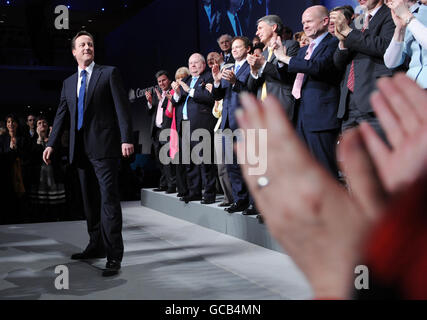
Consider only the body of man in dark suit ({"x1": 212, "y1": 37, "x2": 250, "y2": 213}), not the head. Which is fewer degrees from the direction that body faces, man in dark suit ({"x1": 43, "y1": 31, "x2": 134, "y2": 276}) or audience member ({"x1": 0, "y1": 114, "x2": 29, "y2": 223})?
the man in dark suit

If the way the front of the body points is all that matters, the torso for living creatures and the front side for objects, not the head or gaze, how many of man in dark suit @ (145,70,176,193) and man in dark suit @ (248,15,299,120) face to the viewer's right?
0

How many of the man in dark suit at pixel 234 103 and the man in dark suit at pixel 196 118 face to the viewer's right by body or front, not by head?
0

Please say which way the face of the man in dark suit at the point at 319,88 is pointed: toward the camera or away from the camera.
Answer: toward the camera

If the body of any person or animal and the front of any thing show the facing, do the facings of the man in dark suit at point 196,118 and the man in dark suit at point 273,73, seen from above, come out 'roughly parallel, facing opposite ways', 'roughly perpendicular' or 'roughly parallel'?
roughly parallel

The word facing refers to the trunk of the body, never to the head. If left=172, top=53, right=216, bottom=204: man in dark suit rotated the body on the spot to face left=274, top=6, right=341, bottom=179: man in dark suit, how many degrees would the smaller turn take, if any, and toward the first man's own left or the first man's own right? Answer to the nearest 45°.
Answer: approximately 45° to the first man's own left

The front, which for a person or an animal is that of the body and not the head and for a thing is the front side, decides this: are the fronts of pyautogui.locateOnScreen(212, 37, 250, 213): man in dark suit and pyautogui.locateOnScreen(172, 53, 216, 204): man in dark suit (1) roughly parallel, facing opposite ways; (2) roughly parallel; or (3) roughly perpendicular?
roughly parallel

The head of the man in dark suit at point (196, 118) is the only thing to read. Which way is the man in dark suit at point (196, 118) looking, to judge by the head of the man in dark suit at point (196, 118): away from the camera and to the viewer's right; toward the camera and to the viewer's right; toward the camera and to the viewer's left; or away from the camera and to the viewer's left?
toward the camera and to the viewer's left

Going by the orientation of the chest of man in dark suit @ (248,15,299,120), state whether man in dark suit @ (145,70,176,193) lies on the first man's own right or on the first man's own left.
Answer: on the first man's own right

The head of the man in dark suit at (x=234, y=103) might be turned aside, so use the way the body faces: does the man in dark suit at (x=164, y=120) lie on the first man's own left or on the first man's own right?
on the first man's own right

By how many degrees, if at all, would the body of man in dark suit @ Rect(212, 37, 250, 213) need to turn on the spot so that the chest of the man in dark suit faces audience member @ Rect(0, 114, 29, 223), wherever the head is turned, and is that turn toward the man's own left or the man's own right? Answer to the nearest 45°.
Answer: approximately 90° to the man's own right

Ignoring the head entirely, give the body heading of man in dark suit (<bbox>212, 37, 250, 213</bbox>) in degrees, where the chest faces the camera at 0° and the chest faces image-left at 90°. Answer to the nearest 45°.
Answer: approximately 45°

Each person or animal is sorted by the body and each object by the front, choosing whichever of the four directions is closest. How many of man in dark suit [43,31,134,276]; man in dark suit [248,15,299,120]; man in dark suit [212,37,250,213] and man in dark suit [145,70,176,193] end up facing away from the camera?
0

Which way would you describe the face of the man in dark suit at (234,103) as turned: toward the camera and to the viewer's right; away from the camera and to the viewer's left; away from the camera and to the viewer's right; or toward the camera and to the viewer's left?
toward the camera and to the viewer's left

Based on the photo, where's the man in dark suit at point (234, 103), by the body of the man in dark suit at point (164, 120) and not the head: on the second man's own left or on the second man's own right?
on the second man's own left
